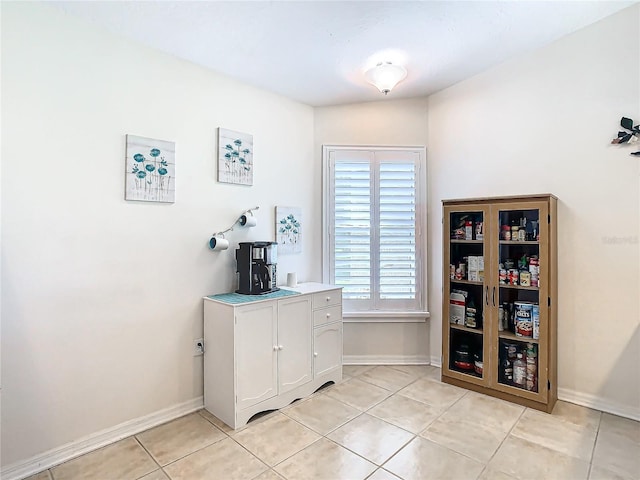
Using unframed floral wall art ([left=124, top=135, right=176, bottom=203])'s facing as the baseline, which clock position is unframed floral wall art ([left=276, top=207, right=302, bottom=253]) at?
unframed floral wall art ([left=276, top=207, right=302, bottom=253]) is roughly at 10 o'clock from unframed floral wall art ([left=124, top=135, right=176, bottom=203]).

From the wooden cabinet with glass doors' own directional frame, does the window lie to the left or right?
on its right

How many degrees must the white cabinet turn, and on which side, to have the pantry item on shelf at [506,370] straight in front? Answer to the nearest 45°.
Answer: approximately 45° to its left

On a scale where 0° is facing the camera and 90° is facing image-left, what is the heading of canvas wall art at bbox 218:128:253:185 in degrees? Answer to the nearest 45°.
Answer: approximately 315°

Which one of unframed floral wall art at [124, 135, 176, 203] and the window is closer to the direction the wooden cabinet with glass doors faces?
the unframed floral wall art

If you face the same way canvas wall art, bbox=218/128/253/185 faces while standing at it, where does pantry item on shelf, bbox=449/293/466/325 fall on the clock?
The pantry item on shelf is roughly at 11 o'clock from the canvas wall art.

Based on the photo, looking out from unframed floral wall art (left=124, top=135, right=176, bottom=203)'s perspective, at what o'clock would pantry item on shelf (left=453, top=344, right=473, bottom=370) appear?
The pantry item on shelf is roughly at 11 o'clock from the unframed floral wall art.
